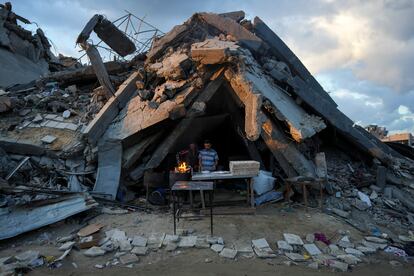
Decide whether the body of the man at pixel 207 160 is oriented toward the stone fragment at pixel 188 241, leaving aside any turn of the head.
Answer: yes

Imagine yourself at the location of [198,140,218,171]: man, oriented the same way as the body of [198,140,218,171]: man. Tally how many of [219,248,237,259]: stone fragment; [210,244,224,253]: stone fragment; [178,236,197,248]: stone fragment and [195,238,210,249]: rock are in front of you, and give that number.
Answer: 4

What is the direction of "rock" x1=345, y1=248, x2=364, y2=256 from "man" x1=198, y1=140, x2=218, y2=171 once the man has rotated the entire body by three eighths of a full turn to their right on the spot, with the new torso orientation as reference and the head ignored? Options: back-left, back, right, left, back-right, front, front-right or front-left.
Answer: back

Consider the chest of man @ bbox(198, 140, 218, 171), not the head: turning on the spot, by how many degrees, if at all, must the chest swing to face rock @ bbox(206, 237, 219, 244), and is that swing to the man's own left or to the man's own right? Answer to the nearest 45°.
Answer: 0° — they already face it

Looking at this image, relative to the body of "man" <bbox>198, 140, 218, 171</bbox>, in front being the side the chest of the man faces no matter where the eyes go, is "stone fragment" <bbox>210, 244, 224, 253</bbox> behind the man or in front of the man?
in front

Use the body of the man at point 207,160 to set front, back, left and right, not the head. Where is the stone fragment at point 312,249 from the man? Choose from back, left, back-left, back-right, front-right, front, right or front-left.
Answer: front-left

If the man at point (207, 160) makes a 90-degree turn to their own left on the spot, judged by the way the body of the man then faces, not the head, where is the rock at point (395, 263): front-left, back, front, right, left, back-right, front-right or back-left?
front-right

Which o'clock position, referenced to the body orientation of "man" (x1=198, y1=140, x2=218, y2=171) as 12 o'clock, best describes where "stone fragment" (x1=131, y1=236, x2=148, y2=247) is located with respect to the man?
The stone fragment is roughly at 1 o'clock from the man.

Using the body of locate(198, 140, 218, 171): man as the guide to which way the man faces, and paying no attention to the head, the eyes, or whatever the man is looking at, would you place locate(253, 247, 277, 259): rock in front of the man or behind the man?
in front

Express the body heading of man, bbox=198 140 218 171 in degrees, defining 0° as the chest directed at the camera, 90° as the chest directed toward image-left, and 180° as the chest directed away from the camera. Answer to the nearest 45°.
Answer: approximately 0°

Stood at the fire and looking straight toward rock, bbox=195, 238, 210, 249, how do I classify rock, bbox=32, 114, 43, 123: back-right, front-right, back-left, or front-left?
back-right

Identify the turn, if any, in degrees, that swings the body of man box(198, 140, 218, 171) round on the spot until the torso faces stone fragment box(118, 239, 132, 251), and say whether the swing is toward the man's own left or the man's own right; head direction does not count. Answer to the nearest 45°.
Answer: approximately 45° to the man's own right

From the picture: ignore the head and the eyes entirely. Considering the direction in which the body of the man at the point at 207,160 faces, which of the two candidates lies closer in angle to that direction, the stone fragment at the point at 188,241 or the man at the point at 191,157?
the stone fragment

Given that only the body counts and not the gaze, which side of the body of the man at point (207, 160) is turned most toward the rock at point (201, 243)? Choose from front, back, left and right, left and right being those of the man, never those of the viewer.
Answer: front

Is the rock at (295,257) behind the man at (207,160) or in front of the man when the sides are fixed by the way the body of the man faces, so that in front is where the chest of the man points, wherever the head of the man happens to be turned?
in front
